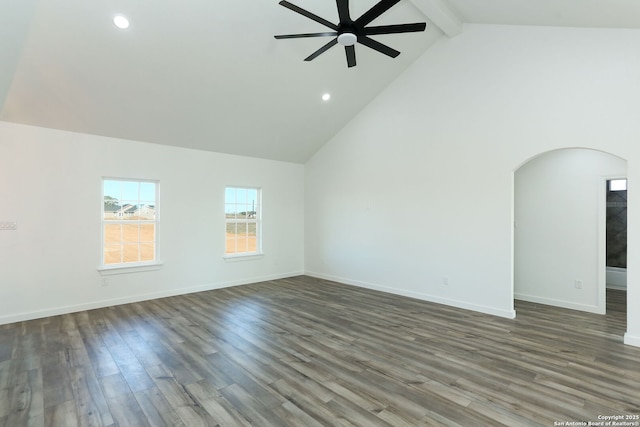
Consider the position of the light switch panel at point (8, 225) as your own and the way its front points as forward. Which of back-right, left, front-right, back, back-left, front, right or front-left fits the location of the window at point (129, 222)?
left

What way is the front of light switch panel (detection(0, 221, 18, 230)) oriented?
toward the camera

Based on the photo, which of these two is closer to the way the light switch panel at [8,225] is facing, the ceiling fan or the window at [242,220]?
the ceiling fan

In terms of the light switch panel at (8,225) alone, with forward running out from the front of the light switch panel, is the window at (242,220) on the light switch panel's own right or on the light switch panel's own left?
on the light switch panel's own left

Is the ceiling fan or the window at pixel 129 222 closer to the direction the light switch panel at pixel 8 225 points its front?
the ceiling fan

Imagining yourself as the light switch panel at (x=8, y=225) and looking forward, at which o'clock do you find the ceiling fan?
The ceiling fan is roughly at 11 o'clock from the light switch panel.
